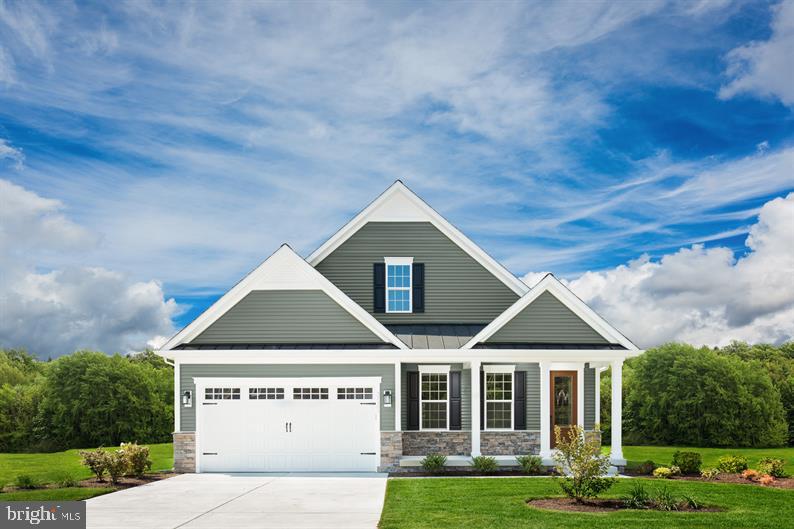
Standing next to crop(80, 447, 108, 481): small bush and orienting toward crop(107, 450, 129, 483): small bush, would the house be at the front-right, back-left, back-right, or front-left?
front-left

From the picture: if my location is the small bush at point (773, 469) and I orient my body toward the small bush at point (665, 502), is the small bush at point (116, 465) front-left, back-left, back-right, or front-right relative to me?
front-right

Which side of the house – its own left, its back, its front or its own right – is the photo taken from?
front

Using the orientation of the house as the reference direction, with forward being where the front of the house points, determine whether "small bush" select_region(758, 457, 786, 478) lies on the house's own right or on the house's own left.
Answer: on the house's own left

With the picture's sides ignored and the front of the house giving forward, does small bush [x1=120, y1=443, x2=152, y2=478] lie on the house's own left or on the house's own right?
on the house's own right

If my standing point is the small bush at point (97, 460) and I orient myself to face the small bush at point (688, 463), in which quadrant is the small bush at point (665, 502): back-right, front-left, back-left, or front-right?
front-right

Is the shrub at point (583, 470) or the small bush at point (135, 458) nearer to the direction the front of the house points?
the shrub
